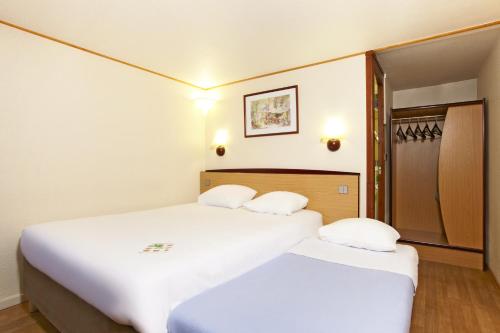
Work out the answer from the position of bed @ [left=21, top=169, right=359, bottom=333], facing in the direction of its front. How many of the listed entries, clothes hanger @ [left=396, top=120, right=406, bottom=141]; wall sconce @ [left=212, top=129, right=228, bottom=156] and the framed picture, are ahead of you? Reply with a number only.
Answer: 0

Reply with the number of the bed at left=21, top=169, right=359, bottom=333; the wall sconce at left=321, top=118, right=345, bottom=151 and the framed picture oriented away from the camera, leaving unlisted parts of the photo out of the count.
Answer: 0

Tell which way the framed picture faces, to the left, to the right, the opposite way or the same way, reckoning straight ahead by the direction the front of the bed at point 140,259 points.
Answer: the same way

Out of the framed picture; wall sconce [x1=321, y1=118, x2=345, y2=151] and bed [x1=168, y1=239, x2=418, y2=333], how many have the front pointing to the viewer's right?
0

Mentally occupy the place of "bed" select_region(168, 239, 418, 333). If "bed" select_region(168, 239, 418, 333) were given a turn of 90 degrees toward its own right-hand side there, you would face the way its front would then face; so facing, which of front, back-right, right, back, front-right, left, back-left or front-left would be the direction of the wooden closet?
right

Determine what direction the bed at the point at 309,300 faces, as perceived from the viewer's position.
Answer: facing the viewer and to the left of the viewer

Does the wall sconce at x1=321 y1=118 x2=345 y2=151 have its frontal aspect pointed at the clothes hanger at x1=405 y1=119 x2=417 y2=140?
no

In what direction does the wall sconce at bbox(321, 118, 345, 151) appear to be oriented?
toward the camera

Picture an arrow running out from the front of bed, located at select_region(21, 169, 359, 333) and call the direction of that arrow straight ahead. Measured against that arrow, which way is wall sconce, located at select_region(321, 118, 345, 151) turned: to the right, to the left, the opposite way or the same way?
the same way

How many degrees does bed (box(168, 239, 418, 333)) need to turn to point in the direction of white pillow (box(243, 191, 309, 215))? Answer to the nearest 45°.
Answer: approximately 135° to its right

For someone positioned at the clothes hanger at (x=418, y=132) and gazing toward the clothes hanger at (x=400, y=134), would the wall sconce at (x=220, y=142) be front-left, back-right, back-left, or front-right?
front-left

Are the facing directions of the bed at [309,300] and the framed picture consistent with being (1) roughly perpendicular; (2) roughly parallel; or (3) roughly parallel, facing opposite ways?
roughly parallel
